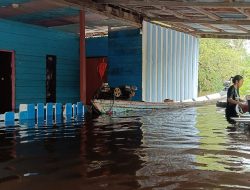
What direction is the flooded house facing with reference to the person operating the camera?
facing the viewer and to the right of the viewer
